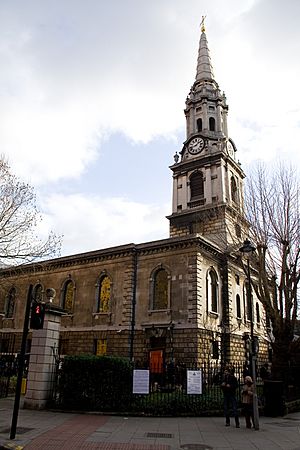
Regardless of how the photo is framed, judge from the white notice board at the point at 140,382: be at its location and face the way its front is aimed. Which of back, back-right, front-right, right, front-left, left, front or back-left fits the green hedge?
right

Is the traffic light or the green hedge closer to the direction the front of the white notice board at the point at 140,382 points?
the traffic light

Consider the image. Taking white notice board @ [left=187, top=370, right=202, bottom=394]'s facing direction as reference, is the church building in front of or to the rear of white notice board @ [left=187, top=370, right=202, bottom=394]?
to the rear

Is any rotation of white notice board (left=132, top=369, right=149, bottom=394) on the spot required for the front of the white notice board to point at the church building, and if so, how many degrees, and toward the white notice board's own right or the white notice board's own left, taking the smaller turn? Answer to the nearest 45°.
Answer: approximately 180°

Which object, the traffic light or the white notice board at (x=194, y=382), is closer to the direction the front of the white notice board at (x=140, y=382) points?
the traffic light

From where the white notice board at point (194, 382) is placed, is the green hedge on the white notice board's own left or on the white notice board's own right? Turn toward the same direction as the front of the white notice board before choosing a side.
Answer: on the white notice board's own right

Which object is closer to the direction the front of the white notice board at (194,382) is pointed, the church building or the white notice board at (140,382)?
the white notice board

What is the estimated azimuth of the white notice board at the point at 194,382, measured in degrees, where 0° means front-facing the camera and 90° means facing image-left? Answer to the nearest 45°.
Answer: approximately 0°

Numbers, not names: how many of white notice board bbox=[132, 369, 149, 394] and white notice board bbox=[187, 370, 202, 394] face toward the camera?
2

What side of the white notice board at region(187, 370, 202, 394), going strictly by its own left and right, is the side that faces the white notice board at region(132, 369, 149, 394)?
right

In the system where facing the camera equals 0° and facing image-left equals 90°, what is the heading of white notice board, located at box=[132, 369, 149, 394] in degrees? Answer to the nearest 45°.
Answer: approximately 0°

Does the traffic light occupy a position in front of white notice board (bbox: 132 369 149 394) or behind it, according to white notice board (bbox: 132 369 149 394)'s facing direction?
in front
